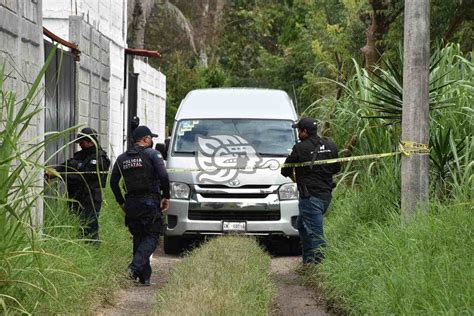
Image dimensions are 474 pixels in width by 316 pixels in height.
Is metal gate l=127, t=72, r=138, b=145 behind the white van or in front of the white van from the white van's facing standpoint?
behind

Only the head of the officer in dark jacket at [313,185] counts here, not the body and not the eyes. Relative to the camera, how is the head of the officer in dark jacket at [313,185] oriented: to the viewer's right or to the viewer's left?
to the viewer's left

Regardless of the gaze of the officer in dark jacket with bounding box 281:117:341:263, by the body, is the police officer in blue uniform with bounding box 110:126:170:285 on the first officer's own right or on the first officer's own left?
on the first officer's own left

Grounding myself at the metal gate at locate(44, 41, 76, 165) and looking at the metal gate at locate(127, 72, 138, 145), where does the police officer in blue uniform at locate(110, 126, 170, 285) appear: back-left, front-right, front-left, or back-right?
back-right

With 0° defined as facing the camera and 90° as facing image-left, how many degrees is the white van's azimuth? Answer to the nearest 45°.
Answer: approximately 0°

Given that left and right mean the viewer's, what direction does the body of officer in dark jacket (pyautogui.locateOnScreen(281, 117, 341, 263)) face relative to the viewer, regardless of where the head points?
facing away from the viewer and to the left of the viewer

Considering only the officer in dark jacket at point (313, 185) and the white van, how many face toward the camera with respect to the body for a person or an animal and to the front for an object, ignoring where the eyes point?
1
